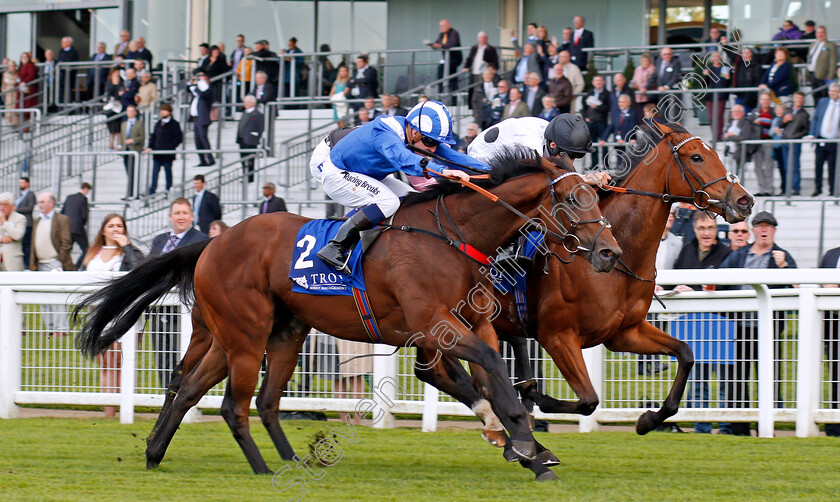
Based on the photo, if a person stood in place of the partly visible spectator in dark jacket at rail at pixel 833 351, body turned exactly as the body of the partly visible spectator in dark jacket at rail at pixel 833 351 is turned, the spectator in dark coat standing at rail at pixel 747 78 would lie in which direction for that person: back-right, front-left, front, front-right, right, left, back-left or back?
back

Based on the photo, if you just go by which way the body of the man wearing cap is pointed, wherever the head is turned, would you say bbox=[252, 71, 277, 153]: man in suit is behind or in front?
behind

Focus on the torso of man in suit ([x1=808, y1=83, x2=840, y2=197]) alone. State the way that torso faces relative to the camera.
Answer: toward the camera

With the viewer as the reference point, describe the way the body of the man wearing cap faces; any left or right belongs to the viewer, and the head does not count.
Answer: facing the viewer

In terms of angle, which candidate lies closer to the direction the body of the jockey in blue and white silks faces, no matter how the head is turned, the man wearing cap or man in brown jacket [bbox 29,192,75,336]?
the man wearing cap

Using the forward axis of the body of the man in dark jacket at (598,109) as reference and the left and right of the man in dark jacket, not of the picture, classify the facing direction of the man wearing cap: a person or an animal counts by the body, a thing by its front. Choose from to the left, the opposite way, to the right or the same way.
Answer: the same way

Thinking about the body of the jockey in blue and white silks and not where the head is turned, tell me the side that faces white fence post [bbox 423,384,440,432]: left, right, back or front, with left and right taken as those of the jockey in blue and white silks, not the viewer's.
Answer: left

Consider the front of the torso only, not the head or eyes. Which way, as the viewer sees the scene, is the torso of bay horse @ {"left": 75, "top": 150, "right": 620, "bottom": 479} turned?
to the viewer's right

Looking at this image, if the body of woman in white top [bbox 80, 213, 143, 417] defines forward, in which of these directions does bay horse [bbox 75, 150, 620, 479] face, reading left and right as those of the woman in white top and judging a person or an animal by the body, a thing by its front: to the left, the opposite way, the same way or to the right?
to the left

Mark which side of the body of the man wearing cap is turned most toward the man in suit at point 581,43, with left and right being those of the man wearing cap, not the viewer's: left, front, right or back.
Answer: back
